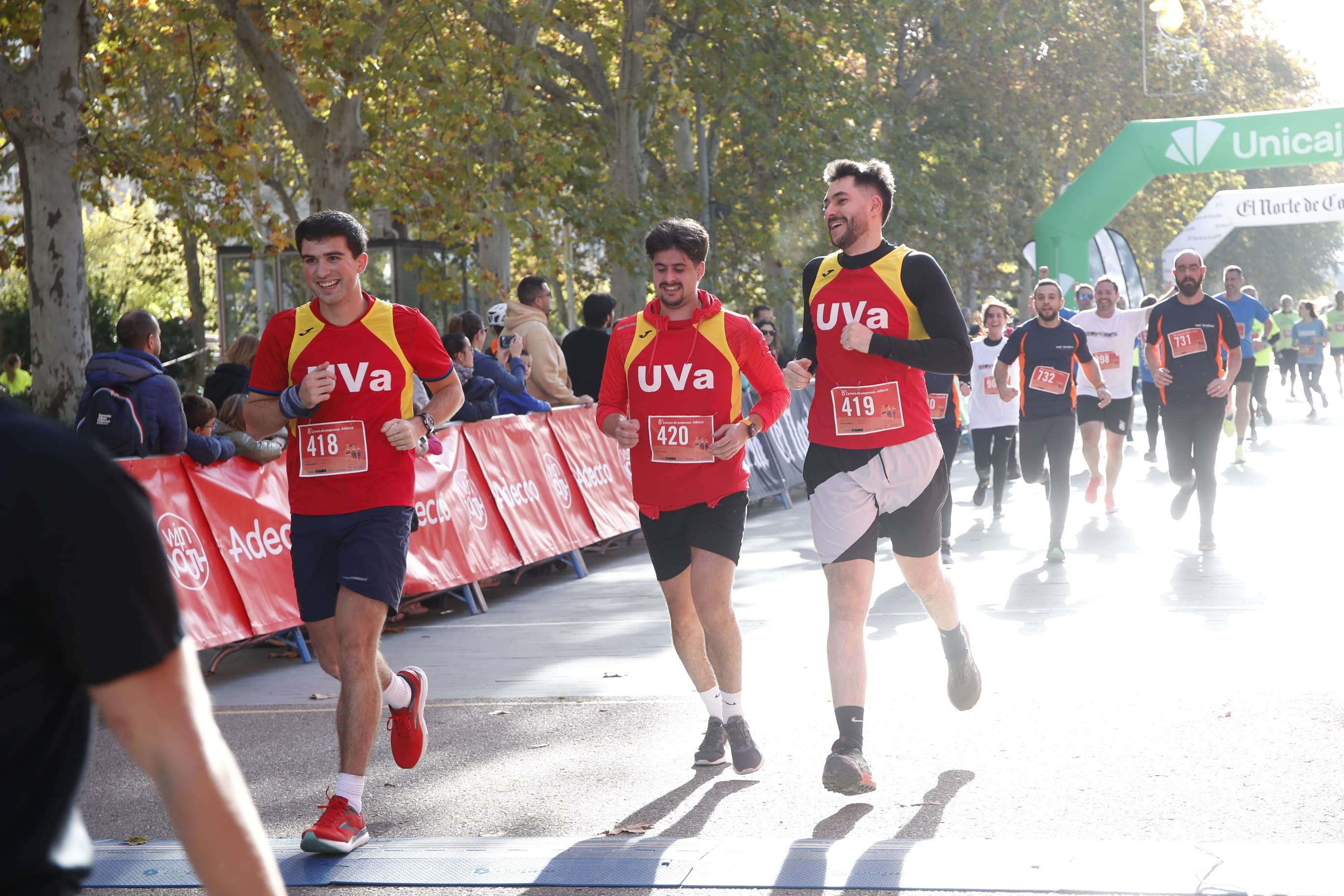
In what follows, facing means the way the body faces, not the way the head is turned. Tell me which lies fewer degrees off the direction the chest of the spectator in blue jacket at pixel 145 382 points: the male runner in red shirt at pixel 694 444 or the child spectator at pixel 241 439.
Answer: the child spectator

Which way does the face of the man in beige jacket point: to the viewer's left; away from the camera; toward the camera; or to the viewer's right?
to the viewer's right

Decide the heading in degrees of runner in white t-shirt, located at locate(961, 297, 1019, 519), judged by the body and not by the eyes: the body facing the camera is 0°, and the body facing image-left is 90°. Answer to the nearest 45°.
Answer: approximately 0°

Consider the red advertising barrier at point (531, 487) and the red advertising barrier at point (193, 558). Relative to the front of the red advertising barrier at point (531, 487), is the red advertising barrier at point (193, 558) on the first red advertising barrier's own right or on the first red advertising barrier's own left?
on the first red advertising barrier's own right

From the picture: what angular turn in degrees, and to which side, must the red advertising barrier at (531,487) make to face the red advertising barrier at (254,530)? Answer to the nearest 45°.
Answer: approximately 90° to its right

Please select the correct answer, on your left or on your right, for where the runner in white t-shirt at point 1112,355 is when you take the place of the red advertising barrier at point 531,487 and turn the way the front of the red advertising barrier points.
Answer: on your left

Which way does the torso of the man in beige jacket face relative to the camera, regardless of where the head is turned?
to the viewer's right

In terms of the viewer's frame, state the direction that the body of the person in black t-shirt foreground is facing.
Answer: away from the camera

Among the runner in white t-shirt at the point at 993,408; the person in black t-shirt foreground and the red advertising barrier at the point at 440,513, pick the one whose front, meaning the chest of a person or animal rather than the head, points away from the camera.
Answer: the person in black t-shirt foreground

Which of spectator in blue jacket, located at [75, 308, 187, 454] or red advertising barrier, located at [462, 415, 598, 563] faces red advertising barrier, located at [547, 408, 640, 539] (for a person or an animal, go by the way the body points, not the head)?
the spectator in blue jacket
